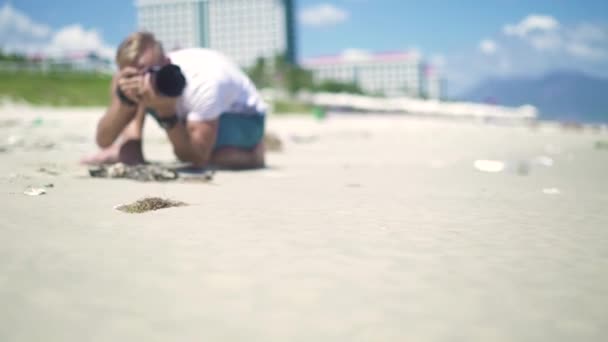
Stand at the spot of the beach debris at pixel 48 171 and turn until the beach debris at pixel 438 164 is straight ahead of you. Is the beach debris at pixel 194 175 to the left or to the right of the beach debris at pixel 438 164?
right

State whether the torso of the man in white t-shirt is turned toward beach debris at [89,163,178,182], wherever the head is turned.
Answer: yes

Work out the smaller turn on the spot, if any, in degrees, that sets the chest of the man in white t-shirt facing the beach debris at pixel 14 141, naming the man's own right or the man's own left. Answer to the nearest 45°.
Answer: approximately 90° to the man's own right

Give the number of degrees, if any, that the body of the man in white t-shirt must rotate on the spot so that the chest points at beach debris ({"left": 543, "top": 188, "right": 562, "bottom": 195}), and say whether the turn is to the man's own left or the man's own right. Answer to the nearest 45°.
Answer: approximately 135° to the man's own left

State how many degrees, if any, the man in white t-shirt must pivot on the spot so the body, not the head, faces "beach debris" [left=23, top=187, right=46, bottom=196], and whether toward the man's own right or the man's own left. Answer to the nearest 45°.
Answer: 0° — they already face it

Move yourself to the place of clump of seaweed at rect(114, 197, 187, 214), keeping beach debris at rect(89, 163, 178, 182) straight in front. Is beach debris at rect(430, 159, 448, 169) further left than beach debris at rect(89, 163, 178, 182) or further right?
right

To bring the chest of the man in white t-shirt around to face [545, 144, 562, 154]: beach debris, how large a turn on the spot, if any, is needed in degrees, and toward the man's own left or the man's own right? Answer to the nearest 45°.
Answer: approximately 180°

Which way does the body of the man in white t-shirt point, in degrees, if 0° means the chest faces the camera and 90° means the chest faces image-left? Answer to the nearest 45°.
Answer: approximately 45°

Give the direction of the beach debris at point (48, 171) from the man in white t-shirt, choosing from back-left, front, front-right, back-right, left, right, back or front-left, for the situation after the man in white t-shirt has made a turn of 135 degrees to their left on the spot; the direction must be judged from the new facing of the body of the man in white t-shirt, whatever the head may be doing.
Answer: back
